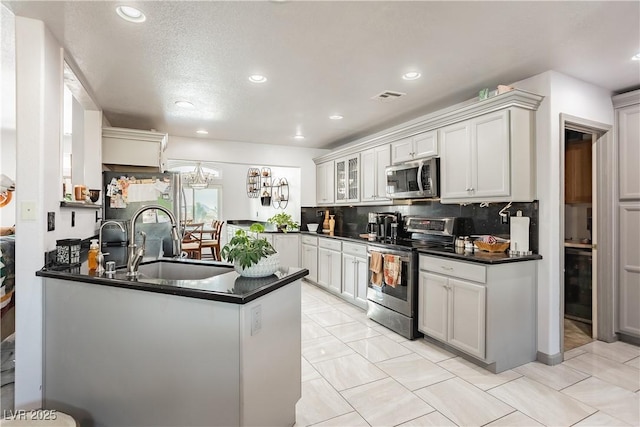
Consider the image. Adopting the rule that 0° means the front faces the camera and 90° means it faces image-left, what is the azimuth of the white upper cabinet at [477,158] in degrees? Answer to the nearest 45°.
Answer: approximately 45°

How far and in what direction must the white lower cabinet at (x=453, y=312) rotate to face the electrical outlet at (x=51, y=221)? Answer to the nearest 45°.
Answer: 0° — it already faces it

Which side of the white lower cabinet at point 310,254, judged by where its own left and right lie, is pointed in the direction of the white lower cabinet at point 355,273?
left

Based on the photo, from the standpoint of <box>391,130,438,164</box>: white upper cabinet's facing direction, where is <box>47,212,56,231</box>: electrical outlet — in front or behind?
in front

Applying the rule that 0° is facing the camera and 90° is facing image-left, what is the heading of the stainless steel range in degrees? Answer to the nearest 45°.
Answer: approximately 45°

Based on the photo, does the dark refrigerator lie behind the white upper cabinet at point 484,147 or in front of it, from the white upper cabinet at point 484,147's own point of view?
in front

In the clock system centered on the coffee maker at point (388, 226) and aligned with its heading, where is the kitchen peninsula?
The kitchen peninsula is roughly at 11 o'clock from the coffee maker.

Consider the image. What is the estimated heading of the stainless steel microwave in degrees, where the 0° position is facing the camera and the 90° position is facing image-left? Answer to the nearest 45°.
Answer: approximately 45°

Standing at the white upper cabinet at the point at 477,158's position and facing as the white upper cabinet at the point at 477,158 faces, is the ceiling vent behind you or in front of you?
in front

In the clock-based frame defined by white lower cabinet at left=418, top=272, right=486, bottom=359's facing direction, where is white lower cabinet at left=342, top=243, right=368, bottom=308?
white lower cabinet at left=342, top=243, right=368, bottom=308 is roughly at 3 o'clock from white lower cabinet at left=418, top=272, right=486, bottom=359.
